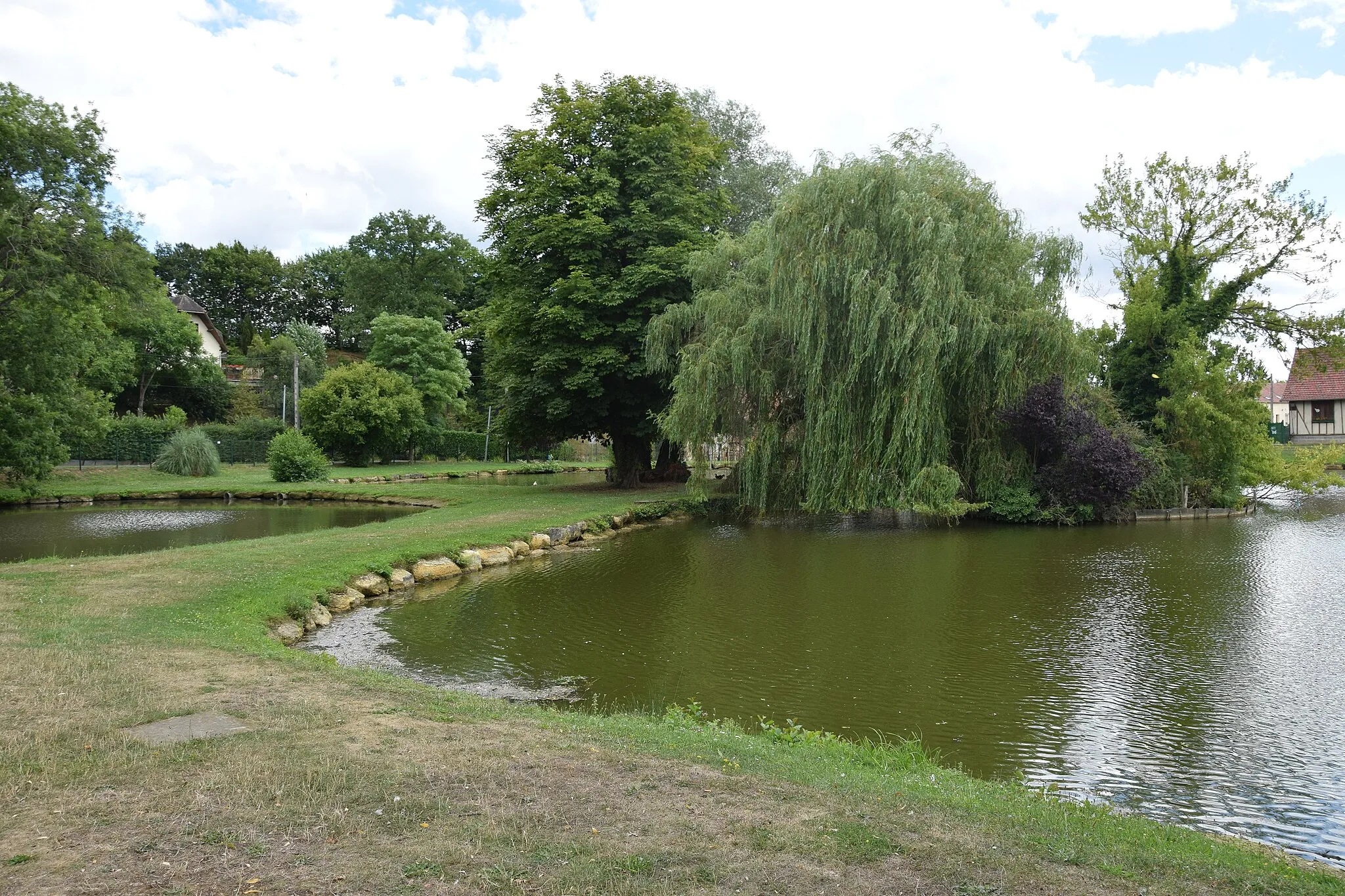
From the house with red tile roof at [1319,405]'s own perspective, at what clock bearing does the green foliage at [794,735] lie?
The green foliage is roughly at 12 o'clock from the house with red tile roof.

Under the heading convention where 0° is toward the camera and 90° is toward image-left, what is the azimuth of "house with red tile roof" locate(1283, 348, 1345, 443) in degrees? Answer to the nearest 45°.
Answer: approximately 0°

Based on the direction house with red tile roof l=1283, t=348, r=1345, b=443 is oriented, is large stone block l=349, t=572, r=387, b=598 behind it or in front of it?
in front

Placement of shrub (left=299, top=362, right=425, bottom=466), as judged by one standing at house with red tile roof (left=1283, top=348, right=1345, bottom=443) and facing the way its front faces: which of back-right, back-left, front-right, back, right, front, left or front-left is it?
front-right

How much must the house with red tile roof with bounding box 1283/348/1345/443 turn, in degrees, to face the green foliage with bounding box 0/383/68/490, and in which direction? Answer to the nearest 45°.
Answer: approximately 45° to its right

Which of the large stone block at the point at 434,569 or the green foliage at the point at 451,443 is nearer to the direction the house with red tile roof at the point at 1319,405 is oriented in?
the large stone block

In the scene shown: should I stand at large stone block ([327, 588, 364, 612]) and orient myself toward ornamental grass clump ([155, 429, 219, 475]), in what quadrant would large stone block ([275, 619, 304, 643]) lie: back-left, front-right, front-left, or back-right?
back-left

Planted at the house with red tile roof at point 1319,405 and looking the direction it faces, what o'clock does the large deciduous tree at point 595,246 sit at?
The large deciduous tree is roughly at 1 o'clock from the house with red tile roof.

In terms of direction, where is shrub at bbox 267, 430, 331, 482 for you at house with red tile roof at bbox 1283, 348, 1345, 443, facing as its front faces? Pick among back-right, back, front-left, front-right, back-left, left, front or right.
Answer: front-right

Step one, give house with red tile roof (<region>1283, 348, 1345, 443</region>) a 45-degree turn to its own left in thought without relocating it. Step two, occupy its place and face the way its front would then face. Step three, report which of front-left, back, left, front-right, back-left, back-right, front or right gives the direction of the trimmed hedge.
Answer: right
